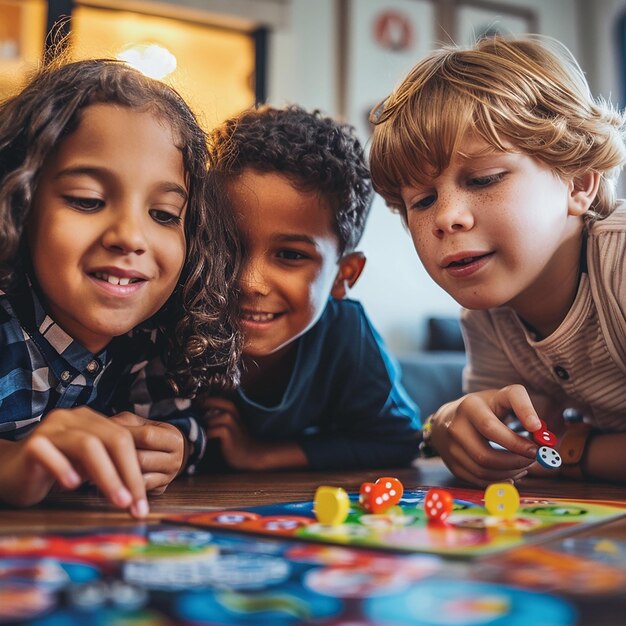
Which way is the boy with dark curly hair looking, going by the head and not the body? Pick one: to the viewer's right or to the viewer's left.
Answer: to the viewer's left

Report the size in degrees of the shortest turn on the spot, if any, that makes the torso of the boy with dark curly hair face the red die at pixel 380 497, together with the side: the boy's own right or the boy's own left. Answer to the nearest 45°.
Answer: approximately 45° to the boy's own left

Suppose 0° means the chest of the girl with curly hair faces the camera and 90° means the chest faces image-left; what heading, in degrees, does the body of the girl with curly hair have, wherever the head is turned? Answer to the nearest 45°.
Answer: approximately 315°
